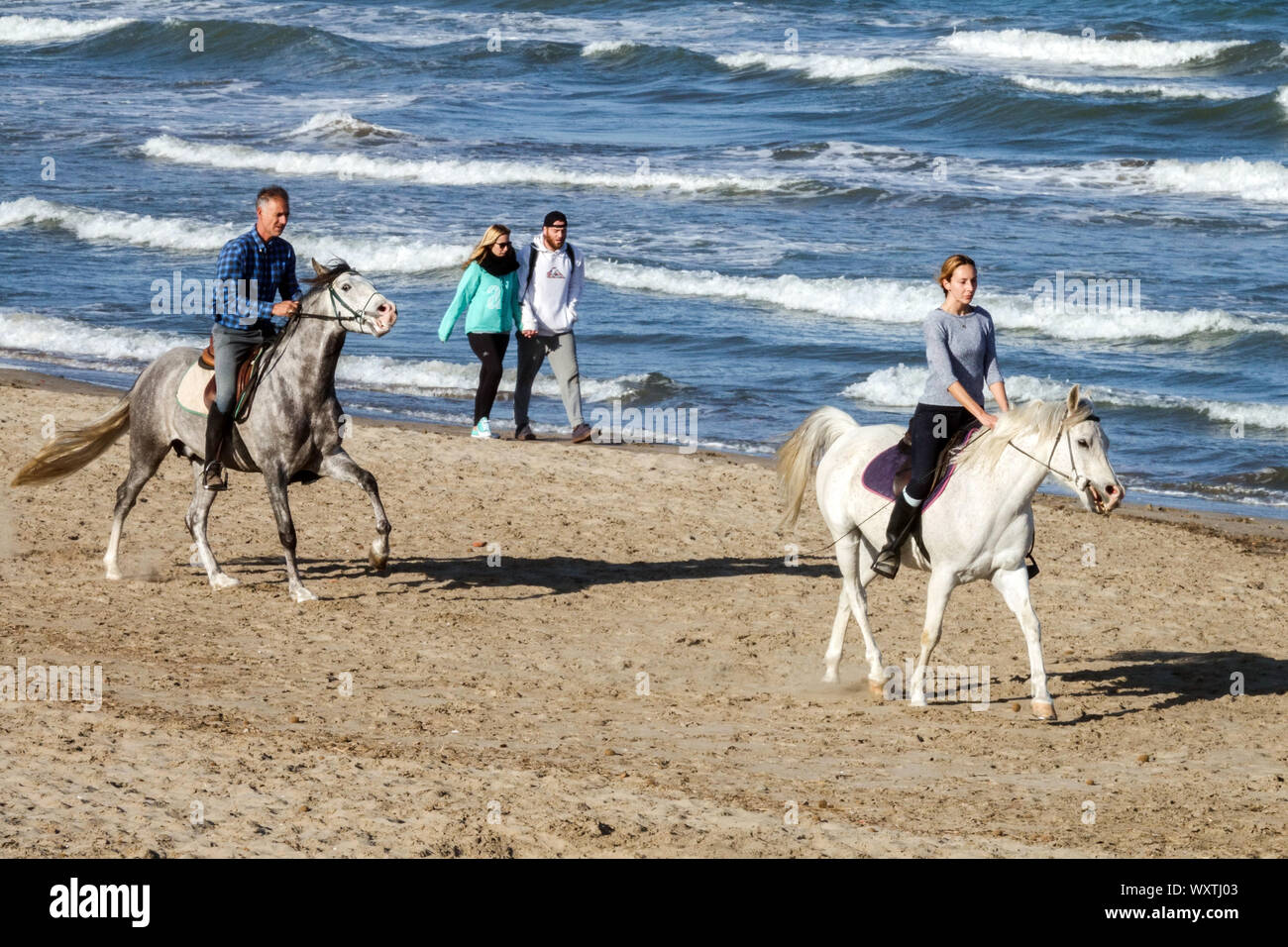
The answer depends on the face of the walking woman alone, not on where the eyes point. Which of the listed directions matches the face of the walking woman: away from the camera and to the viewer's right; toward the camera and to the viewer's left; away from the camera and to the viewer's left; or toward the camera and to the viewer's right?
toward the camera and to the viewer's right

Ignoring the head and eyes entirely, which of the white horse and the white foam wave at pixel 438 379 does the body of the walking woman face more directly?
the white horse

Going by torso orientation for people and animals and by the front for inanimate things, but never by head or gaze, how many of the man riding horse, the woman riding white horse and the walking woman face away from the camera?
0

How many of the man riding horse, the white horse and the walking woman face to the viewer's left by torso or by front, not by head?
0

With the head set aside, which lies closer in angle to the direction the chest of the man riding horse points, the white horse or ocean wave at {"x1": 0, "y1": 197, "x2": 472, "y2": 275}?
the white horse

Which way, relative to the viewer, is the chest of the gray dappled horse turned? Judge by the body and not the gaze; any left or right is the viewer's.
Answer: facing the viewer and to the right of the viewer

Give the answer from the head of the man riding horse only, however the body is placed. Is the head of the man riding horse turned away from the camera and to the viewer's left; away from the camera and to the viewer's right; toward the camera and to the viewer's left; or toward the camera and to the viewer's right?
toward the camera and to the viewer's right

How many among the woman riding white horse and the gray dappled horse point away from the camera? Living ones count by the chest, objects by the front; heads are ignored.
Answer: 0

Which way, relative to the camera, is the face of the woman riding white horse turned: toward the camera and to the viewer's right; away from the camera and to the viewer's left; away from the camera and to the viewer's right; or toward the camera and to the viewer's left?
toward the camera and to the viewer's right

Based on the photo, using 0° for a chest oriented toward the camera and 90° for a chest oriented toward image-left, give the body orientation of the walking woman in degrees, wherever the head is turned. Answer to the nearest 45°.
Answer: approximately 315°

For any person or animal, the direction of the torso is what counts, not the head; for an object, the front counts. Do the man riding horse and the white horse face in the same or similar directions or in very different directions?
same or similar directions

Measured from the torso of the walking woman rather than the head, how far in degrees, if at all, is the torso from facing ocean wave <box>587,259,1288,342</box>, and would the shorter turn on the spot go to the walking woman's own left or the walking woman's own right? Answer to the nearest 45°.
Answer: approximately 90° to the walking woman's own left

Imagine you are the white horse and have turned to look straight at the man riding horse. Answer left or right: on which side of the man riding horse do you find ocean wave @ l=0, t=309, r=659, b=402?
right

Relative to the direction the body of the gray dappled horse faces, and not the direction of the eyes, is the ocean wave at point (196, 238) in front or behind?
behind

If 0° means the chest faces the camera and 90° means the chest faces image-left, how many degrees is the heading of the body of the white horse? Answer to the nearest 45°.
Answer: approximately 315°
